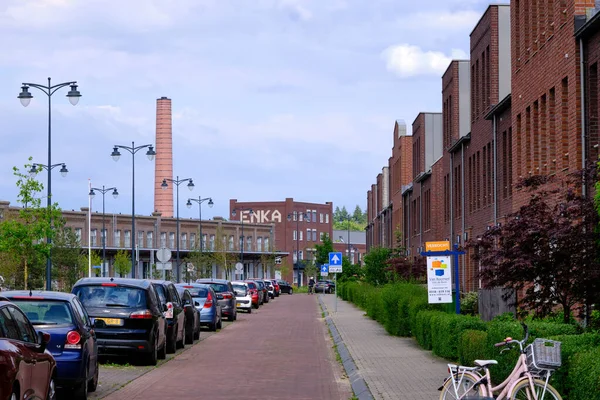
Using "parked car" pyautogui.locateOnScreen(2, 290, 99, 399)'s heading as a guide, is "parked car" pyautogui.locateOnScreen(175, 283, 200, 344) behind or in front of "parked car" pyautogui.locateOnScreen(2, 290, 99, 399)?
in front

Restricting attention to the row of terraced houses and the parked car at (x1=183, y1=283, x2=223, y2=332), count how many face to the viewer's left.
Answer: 1

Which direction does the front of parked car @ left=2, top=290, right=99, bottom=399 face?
away from the camera

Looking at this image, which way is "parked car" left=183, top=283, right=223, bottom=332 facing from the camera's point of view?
away from the camera

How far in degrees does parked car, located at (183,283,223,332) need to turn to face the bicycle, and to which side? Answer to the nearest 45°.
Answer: approximately 180°

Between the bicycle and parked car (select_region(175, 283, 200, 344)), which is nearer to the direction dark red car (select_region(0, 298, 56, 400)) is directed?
the parked car

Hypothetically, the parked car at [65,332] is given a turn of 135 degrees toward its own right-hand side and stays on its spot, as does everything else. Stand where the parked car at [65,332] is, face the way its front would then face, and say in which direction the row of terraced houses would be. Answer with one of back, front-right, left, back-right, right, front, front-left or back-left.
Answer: left

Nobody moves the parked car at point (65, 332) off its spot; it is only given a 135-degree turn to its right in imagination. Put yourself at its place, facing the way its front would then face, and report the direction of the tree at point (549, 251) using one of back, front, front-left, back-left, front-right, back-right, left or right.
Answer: front-left

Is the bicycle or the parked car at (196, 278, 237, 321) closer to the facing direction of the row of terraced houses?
the parked car

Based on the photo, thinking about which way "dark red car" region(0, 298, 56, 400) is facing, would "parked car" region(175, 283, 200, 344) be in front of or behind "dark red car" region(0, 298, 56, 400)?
in front

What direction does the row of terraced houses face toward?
to the viewer's left

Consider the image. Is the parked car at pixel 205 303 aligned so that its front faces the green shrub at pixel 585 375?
no

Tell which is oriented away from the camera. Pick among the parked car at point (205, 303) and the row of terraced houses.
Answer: the parked car

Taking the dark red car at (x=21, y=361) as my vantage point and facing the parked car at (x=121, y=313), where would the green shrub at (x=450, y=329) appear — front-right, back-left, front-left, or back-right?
front-right

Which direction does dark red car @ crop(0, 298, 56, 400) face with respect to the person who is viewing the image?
facing away from the viewer and to the right of the viewer

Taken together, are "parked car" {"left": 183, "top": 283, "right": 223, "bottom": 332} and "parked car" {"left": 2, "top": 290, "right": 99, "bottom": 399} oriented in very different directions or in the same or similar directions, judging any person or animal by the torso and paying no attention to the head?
same or similar directions

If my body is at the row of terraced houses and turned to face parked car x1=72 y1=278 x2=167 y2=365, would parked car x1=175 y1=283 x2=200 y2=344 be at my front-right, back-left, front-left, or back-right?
front-right

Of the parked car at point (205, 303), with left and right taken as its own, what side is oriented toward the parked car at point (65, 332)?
back

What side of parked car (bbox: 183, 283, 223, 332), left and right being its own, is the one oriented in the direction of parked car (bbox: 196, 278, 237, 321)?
front
